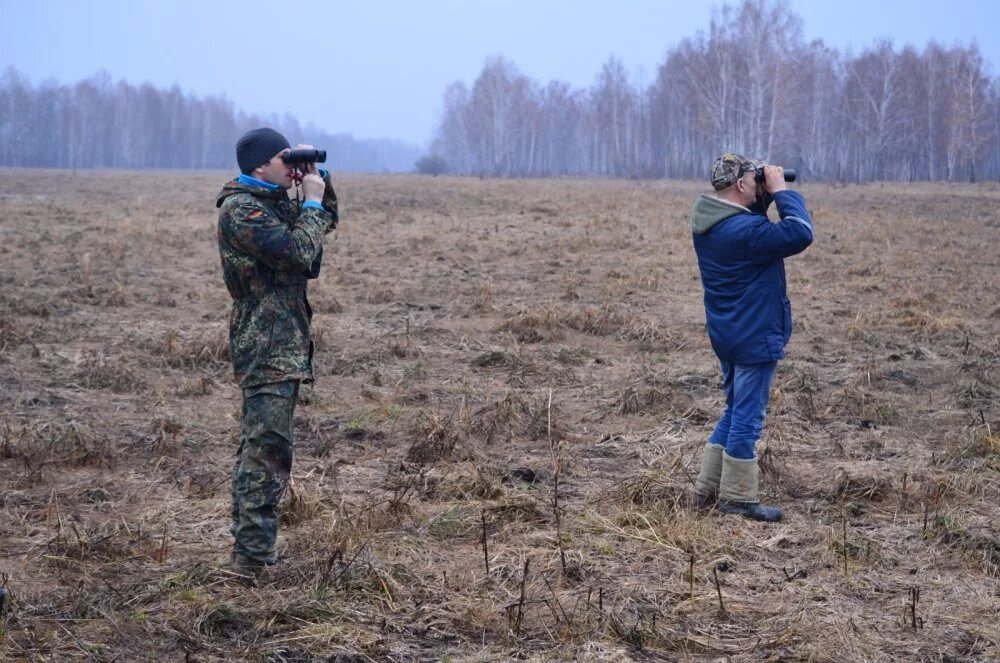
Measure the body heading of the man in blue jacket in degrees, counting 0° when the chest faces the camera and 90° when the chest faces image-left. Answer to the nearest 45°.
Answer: approximately 270°

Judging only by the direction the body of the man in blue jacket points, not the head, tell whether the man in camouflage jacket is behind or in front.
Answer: behind

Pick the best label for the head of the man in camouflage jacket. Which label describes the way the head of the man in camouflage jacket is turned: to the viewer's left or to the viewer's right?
to the viewer's right

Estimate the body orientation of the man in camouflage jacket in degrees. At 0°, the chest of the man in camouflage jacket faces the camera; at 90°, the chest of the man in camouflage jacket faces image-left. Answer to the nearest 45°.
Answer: approximately 270°

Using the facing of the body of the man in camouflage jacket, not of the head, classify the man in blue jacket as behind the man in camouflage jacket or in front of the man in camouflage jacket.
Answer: in front
